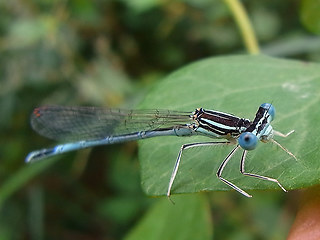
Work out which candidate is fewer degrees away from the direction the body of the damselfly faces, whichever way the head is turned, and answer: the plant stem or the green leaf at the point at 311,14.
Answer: the green leaf

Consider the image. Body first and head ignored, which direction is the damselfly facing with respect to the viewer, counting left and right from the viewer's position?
facing to the right of the viewer

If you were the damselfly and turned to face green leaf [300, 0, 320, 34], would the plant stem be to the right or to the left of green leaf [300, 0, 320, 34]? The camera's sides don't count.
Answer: left

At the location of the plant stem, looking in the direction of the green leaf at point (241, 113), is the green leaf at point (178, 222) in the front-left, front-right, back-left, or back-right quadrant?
front-right

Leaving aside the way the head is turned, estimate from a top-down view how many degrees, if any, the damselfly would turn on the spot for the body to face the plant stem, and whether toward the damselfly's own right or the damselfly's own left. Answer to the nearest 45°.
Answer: approximately 45° to the damselfly's own left
